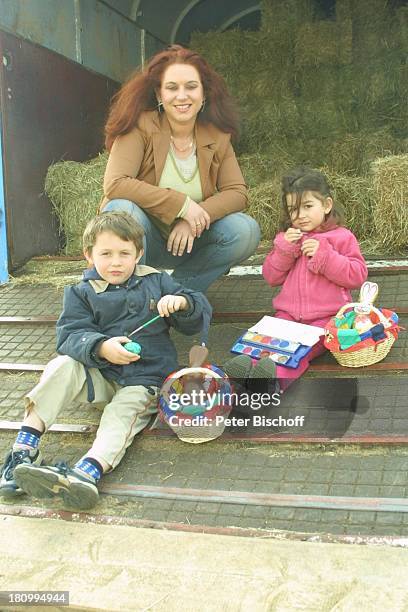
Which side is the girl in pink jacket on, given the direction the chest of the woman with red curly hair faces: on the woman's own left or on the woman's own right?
on the woman's own left

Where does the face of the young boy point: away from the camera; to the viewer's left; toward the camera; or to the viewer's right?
toward the camera

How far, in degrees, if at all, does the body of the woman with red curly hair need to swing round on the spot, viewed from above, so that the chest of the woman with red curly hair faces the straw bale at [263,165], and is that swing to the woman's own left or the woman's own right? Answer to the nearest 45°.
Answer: approximately 180°

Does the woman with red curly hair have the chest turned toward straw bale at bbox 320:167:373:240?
no

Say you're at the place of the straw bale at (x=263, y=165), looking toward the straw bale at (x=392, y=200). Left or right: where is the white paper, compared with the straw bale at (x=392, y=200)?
right

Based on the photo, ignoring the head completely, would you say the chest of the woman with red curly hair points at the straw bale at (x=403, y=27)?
no

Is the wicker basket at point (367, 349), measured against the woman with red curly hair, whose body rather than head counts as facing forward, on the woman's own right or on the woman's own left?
on the woman's own left

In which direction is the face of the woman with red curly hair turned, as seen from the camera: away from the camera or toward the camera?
toward the camera

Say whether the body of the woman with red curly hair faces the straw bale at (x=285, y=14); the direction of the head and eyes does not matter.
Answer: no

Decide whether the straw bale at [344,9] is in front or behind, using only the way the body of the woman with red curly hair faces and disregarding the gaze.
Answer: behind

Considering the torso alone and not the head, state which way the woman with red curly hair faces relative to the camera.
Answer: toward the camera

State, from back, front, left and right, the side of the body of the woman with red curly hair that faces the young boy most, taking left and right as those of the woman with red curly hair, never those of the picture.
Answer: front
